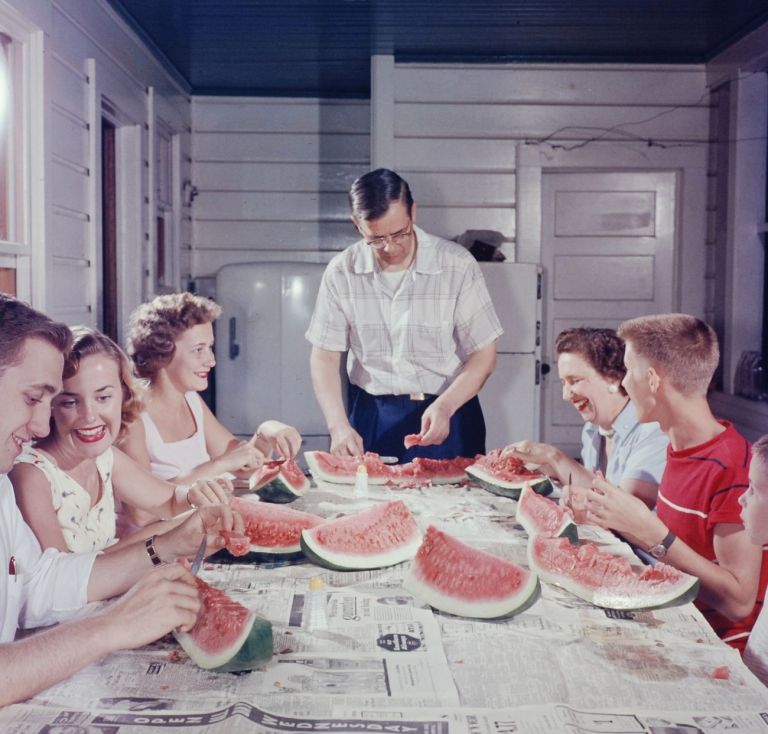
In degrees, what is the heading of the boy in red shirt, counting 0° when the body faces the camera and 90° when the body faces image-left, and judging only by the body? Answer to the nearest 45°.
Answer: approximately 90°

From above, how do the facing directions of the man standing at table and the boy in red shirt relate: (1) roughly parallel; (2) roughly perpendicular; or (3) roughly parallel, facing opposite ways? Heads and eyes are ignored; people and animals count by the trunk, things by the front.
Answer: roughly perpendicular

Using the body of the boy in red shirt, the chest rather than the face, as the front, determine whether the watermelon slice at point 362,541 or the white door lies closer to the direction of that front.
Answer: the watermelon slice

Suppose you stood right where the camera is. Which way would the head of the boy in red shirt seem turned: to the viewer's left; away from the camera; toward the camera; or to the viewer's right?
to the viewer's left

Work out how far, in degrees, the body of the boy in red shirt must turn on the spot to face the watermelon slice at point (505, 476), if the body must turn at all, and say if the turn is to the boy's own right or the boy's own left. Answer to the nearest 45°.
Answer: approximately 45° to the boy's own right

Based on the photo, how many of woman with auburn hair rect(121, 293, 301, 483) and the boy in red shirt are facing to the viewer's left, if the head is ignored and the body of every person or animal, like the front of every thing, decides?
1

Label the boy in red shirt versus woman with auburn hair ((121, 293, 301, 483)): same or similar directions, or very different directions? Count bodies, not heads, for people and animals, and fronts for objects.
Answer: very different directions

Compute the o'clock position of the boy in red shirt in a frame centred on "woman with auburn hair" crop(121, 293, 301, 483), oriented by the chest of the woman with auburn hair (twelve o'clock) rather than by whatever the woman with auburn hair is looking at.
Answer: The boy in red shirt is roughly at 12 o'clock from the woman with auburn hair.

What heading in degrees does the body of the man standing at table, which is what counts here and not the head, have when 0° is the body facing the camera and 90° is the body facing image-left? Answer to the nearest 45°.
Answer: approximately 0°

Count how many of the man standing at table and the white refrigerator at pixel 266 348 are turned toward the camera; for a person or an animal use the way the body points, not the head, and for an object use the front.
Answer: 2

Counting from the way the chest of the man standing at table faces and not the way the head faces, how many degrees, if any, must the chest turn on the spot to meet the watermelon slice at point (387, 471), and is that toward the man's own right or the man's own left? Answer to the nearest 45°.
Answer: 0° — they already face it

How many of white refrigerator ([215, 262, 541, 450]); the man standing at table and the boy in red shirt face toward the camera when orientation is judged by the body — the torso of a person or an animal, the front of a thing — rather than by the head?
2
